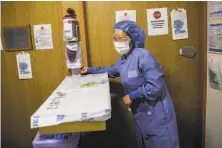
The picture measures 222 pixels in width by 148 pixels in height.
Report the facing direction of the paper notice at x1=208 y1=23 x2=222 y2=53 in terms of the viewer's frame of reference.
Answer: facing the viewer

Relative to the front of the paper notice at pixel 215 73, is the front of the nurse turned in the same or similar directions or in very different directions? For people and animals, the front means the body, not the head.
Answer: same or similar directions

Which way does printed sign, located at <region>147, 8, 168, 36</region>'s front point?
toward the camera

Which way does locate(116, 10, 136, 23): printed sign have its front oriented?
toward the camera

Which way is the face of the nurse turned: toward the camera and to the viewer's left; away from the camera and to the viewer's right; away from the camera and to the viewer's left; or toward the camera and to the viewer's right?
toward the camera and to the viewer's left
